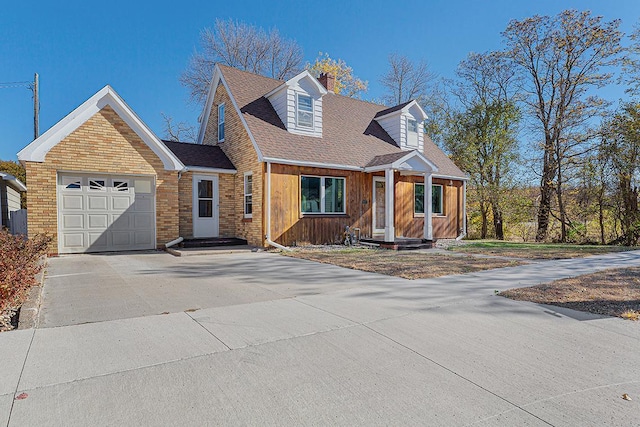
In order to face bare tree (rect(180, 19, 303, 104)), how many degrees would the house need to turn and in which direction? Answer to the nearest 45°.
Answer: approximately 135° to its left

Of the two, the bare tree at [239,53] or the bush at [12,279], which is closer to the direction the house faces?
the bush

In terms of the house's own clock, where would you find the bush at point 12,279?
The bush is roughly at 2 o'clock from the house.

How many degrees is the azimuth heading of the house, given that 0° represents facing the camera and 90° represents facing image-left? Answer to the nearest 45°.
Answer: approximately 315°

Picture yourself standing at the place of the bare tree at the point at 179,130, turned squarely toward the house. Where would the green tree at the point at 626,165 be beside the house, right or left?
left

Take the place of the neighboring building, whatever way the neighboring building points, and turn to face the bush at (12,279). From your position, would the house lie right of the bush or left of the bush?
left
